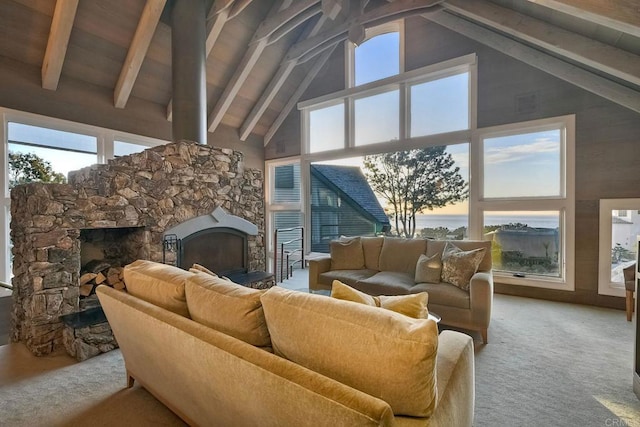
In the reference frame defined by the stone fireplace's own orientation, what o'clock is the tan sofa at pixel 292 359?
The tan sofa is roughly at 1 o'clock from the stone fireplace.

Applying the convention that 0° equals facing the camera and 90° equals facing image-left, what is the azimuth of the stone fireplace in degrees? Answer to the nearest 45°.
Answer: approximately 315°

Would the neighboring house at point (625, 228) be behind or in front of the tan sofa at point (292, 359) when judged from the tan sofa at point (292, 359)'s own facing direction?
in front

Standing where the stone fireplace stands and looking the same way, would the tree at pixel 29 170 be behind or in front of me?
behind

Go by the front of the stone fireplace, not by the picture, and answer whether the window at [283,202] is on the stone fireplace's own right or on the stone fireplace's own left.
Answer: on the stone fireplace's own left

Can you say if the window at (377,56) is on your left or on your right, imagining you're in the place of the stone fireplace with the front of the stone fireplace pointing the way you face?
on your left

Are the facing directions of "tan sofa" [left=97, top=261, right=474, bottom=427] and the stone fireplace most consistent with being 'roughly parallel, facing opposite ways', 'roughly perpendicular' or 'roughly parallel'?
roughly perpendicular

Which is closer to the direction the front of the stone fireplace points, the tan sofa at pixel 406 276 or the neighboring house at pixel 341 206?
the tan sofa

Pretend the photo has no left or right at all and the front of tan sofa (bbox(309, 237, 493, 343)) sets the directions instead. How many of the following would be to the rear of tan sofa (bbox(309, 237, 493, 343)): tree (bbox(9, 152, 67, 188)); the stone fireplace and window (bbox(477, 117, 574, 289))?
1

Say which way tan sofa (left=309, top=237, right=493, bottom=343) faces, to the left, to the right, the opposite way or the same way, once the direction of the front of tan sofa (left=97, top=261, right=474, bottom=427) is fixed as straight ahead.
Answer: the opposite way

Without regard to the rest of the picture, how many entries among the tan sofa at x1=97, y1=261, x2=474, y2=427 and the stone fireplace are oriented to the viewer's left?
0

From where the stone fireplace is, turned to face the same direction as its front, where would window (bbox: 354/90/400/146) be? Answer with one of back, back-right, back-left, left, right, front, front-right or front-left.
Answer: front-left

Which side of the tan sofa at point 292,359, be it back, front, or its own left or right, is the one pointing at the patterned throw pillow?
front

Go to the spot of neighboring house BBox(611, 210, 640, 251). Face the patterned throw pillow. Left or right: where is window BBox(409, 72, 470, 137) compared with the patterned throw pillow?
right

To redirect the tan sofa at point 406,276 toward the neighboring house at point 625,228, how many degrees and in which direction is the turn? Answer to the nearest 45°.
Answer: approximately 135° to its left

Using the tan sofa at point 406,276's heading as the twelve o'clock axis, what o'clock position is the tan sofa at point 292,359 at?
the tan sofa at point 292,359 is roughly at 11 o'clock from the tan sofa at point 406,276.

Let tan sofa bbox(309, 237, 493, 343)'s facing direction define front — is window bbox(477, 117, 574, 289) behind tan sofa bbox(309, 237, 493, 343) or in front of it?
behind

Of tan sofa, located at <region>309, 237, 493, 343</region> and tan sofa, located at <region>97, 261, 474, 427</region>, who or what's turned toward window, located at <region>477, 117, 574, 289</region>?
tan sofa, located at <region>97, 261, 474, 427</region>
